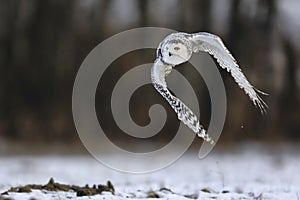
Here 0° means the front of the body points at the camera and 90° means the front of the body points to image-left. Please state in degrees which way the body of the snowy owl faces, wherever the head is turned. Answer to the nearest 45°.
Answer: approximately 45°
